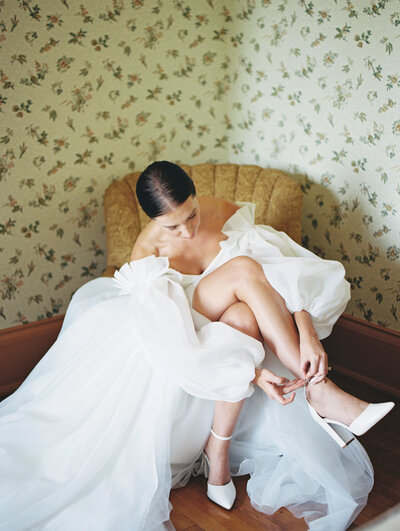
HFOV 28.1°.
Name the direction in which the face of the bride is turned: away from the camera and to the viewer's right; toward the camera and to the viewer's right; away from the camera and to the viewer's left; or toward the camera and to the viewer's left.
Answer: toward the camera and to the viewer's right

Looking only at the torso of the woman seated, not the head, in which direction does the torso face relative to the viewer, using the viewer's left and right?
facing the viewer and to the right of the viewer

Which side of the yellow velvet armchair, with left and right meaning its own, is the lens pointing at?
front

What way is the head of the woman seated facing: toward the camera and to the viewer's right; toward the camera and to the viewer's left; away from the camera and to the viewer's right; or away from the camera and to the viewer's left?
toward the camera and to the viewer's right
